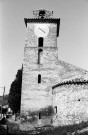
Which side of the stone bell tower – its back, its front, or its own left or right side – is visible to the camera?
front

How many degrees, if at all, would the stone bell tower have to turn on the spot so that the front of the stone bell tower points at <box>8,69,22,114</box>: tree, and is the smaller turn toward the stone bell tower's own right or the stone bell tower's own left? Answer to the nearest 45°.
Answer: approximately 135° to the stone bell tower's own right
